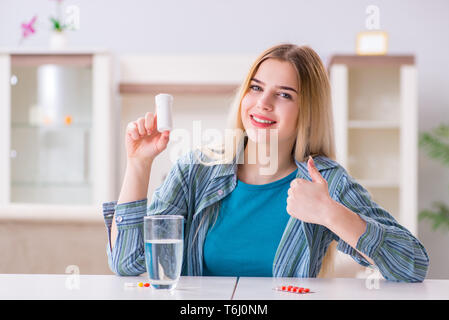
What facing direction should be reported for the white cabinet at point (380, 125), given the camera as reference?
facing the viewer

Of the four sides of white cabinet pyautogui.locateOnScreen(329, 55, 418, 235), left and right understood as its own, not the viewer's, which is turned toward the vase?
right

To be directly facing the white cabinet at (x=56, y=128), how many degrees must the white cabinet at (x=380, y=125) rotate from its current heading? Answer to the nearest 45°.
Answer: approximately 90° to its right

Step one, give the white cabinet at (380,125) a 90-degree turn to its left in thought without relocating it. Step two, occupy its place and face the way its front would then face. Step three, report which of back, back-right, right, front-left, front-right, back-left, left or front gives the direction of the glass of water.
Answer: right

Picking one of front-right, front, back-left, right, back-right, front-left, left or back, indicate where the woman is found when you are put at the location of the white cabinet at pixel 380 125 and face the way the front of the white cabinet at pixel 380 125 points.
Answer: front

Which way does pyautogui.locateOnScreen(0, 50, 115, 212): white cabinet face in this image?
toward the camera

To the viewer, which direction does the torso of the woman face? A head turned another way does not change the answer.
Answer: toward the camera

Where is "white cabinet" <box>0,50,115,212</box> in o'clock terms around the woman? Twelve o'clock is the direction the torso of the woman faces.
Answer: The white cabinet is roughly at 5 o'clock from the woman.

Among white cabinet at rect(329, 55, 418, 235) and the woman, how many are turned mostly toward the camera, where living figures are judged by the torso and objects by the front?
2

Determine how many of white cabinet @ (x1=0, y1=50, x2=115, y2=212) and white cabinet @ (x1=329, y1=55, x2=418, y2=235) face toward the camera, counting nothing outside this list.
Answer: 2

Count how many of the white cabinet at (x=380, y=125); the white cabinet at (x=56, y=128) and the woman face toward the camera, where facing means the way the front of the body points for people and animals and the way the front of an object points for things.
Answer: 3
